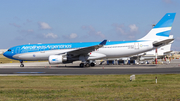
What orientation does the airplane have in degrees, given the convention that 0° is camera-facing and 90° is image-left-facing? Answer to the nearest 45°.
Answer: approximately 90°
